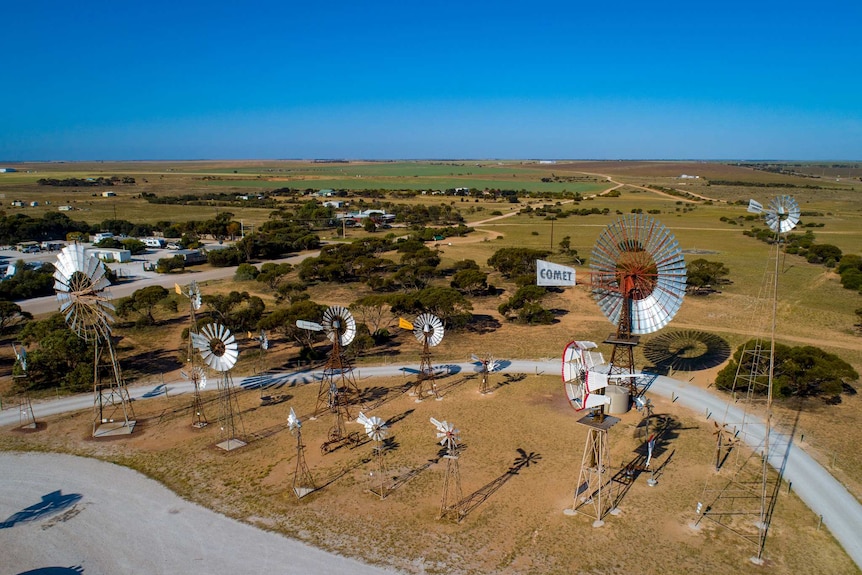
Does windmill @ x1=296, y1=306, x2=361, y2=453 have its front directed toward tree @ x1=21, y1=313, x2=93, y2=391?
no

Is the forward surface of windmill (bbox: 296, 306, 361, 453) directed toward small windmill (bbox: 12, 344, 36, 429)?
no

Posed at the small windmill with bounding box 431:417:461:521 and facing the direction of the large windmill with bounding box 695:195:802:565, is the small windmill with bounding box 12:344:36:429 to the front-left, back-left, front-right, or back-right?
back-left

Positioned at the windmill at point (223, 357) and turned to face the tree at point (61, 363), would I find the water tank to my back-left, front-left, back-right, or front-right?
back-right

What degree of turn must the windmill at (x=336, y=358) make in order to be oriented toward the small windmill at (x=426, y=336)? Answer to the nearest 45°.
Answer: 0° — it already faces it
